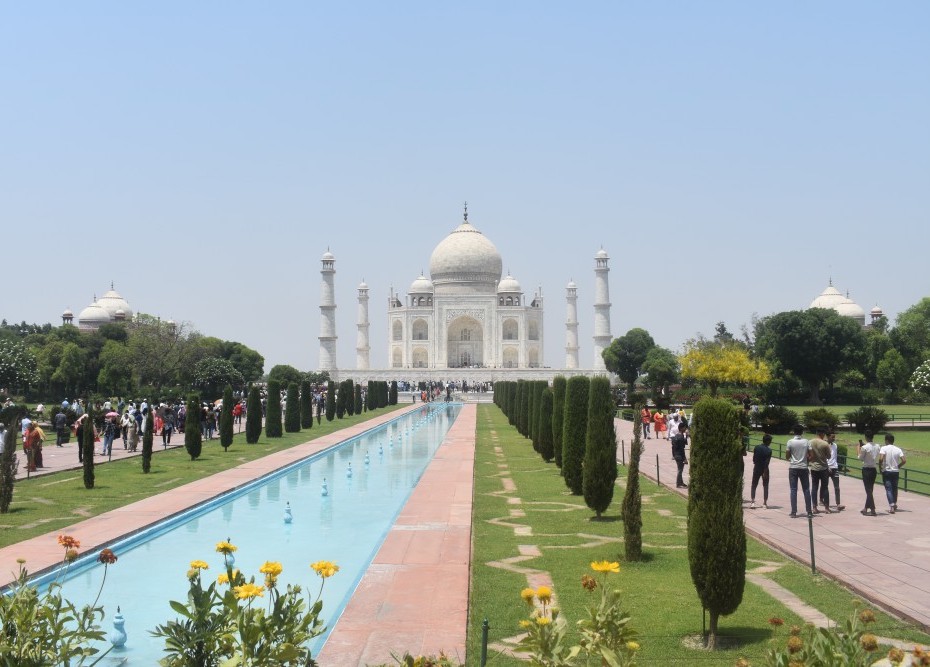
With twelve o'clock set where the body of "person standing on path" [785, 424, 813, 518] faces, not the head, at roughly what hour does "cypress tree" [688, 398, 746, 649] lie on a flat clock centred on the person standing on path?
The cypress tree is roughly at 6 o'clock from the person standing on path.

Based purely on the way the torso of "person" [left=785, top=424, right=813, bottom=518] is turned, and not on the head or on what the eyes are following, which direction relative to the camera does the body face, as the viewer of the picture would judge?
away from the camera

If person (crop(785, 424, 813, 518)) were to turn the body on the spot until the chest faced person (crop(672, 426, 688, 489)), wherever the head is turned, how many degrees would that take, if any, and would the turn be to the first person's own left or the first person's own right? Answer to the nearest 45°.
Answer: approximately 45° to the first person's own left

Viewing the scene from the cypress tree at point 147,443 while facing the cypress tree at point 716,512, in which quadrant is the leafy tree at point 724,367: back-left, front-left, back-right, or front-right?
back-left
